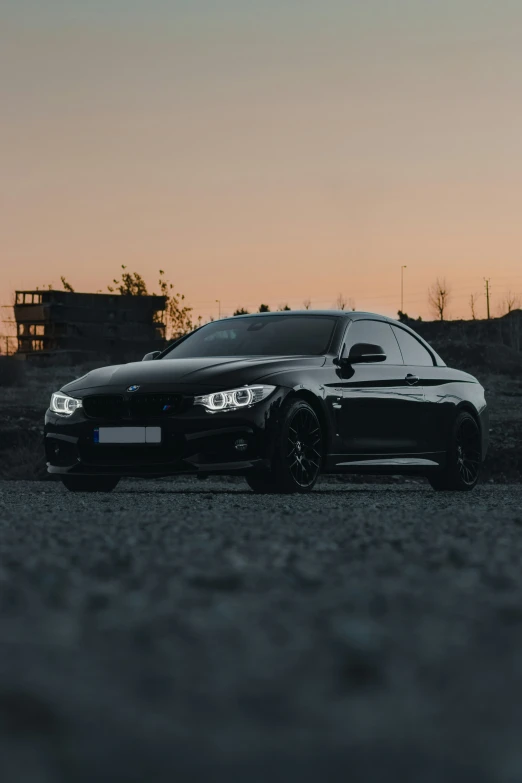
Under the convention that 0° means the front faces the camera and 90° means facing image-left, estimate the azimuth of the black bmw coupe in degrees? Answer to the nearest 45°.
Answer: approximately 45°
